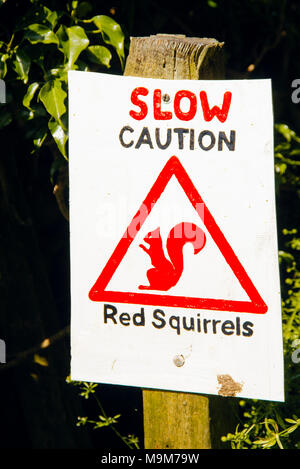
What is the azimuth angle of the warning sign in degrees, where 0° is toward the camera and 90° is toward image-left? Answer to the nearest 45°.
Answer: approximately 0°
